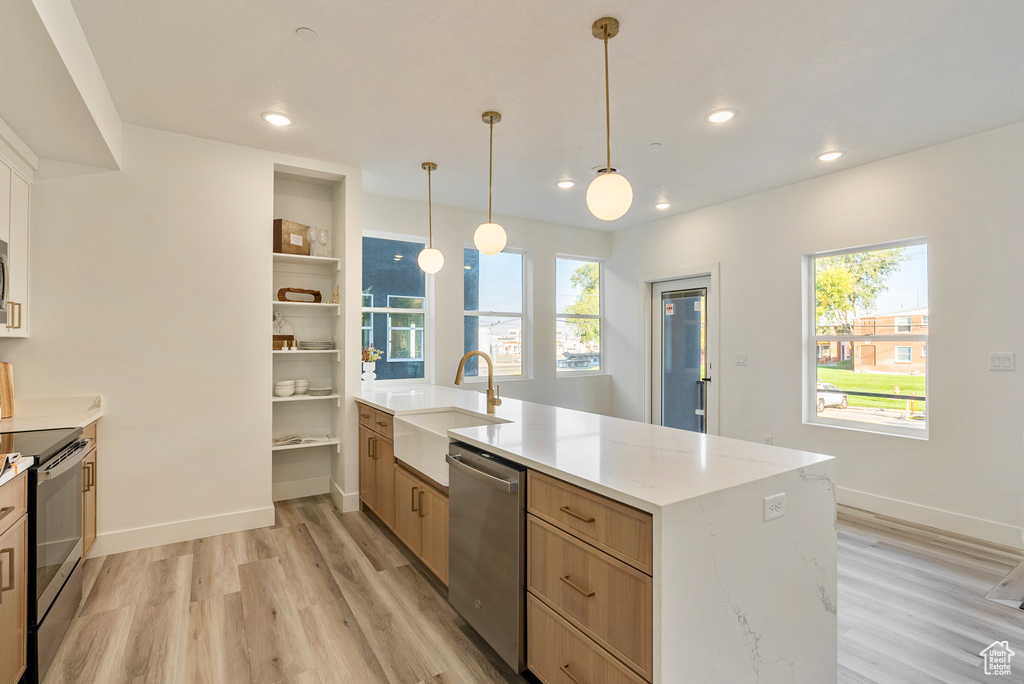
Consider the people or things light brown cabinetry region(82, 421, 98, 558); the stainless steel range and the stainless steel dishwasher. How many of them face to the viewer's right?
2

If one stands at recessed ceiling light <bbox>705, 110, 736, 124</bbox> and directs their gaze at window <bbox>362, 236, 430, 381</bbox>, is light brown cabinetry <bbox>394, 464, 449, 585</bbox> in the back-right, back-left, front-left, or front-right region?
front-left

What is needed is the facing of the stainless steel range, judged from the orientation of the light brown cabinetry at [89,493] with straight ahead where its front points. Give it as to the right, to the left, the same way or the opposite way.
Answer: the same way

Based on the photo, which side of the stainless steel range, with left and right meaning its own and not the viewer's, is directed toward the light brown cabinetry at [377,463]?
front

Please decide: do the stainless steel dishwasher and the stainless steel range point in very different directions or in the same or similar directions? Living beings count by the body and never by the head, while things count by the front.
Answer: very different directions

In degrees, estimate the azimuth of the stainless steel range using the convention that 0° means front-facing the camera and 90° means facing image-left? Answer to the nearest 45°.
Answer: approximately 270°

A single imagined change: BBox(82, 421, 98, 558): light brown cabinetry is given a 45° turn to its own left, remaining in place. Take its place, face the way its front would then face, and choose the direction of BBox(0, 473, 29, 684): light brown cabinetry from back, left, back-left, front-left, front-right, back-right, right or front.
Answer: back-right

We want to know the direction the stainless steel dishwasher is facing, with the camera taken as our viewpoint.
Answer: facing the viewer and to the left of the viewer

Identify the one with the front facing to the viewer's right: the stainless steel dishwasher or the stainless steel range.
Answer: the stainless steel range

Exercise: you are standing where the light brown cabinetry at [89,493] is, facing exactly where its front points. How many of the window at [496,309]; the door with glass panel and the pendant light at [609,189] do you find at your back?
0

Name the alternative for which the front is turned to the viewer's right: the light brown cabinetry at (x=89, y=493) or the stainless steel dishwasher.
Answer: the light brown cabinetry

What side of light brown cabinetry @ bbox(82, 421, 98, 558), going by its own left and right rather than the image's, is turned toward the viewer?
right

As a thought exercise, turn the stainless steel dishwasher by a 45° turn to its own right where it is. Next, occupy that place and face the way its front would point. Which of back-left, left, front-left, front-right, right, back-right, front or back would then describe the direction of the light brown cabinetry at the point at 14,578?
front
